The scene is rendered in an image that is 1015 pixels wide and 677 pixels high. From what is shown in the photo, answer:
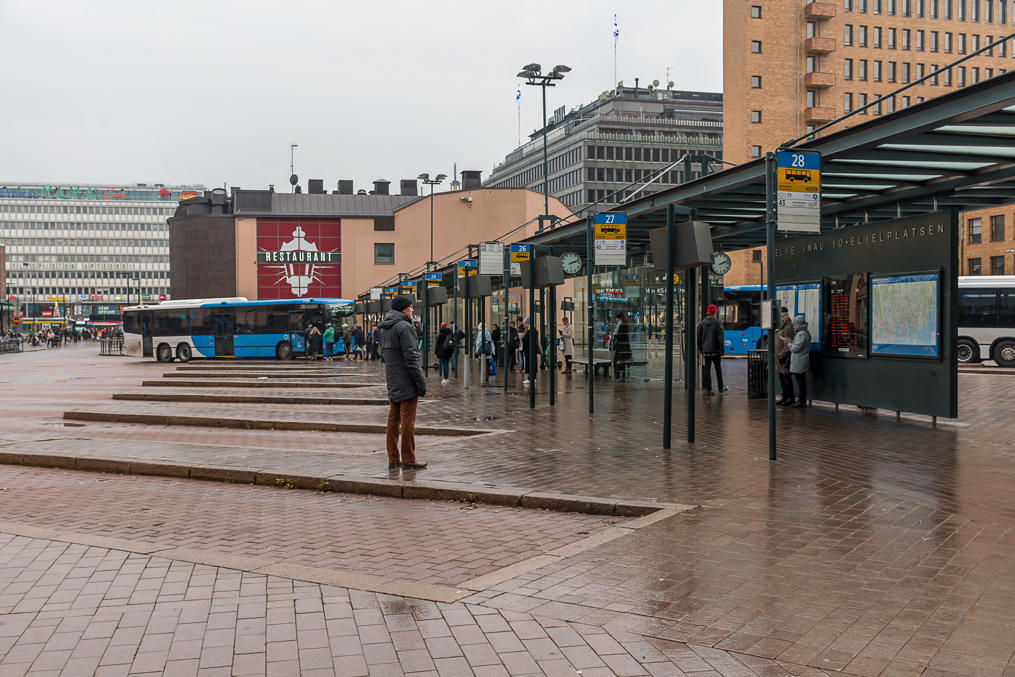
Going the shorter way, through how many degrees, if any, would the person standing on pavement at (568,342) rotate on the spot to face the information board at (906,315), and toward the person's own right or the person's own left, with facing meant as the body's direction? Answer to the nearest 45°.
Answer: approximately 90° to the person's own left

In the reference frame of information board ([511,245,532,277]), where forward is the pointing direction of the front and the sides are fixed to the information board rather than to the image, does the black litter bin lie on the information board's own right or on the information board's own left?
on the information board's own left

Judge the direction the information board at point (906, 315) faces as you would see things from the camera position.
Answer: facing the viewer and to the left of the viewer

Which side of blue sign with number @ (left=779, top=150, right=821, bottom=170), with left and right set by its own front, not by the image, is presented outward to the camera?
front

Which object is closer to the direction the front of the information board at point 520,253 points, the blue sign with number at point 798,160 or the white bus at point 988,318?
the blue sign with number

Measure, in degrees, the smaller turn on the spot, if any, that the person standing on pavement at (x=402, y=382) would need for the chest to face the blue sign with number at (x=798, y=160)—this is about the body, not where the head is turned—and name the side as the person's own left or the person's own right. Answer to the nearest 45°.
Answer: approximately 45° to the person's own right

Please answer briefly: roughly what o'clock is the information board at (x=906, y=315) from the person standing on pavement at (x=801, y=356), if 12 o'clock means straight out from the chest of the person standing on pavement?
The information board is roughly at 8 o'clock from the person standing on pavement.

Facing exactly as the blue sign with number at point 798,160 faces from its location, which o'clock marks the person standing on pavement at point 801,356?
The person standing on pavement is roughly at 6 o'clock from the blue sign with number.

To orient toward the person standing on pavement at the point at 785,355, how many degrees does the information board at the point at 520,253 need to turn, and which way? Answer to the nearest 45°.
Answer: approximately 45° to its left

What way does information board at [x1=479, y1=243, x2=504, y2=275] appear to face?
toward the camera

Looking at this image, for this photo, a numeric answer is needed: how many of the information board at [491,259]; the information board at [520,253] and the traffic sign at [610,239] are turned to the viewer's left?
0

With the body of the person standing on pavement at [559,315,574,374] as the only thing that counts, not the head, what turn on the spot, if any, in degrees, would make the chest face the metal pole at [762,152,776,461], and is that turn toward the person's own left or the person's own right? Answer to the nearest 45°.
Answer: approximately 90° to the person's own left

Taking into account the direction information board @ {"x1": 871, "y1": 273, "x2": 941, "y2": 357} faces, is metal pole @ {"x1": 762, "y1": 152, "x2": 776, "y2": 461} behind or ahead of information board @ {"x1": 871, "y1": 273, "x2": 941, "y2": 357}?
ahead
